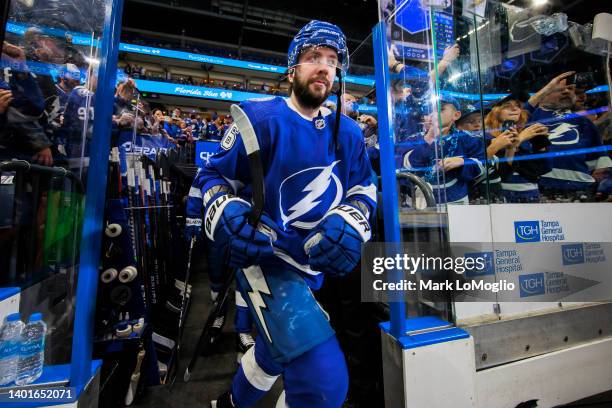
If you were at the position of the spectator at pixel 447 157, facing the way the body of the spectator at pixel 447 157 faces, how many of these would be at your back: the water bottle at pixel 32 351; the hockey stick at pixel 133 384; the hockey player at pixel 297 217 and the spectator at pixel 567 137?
1

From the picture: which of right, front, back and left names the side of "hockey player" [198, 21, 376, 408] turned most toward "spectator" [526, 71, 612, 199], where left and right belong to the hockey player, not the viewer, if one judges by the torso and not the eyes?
left

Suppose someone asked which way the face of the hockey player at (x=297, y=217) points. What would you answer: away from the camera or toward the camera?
toward the camera

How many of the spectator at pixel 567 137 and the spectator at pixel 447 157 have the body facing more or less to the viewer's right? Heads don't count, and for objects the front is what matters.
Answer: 0

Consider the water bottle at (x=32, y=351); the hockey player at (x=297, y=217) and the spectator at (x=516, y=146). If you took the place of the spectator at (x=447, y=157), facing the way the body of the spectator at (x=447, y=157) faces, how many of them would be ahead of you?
2

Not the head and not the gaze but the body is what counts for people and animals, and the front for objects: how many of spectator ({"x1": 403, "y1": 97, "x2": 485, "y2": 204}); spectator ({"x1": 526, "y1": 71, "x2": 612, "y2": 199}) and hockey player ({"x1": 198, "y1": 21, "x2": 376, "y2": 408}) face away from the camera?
0

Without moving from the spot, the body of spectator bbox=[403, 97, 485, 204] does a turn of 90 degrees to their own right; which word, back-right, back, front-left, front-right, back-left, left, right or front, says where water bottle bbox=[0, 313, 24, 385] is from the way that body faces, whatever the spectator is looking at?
left

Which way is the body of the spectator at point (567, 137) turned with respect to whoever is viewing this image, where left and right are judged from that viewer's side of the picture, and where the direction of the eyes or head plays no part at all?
facing the viewer and to the left of the viewer

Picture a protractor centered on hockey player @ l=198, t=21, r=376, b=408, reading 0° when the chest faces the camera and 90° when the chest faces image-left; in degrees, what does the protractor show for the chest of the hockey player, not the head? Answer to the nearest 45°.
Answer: approximately 315°

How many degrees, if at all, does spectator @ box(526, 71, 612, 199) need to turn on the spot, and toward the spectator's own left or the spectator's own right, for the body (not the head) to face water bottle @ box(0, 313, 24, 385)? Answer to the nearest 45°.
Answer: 0° — they already face it

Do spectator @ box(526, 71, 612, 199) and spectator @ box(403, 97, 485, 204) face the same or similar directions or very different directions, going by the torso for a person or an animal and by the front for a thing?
same or similar directions
